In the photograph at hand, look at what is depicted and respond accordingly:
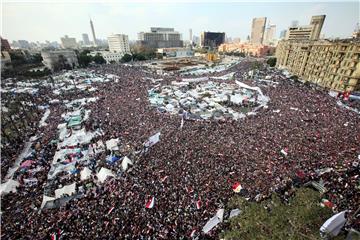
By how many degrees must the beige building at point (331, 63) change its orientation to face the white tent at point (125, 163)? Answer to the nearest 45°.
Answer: approximately 45° to its left

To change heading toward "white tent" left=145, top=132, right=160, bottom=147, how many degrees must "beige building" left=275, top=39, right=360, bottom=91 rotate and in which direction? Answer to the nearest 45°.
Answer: approximately 45° to its left

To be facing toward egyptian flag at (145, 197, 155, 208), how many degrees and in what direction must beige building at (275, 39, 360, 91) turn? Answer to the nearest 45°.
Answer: approximately 45° to its left

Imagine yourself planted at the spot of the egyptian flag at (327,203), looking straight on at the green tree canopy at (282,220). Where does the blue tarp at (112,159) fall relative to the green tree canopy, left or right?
right

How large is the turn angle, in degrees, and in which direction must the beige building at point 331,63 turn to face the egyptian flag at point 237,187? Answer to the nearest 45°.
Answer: approximately 45° to its left

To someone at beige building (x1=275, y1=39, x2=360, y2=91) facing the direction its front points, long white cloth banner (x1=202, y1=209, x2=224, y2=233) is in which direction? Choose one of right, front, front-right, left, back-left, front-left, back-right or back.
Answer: front-left

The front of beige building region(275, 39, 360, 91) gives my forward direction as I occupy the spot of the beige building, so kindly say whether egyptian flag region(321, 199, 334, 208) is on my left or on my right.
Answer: on my left

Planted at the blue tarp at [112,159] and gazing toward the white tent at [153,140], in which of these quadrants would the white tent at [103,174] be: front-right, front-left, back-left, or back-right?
back-right

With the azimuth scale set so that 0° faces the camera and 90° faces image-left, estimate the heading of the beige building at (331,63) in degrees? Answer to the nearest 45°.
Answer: approximately 45°

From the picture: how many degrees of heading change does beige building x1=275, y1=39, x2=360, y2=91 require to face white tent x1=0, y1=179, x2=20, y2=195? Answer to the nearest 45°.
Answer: approximately 45° to its left

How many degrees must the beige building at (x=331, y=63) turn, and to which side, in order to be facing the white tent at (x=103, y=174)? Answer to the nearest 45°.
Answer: approximately 45° to its left

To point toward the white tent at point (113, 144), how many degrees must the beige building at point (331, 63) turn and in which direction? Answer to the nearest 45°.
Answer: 0° — it already faces it
